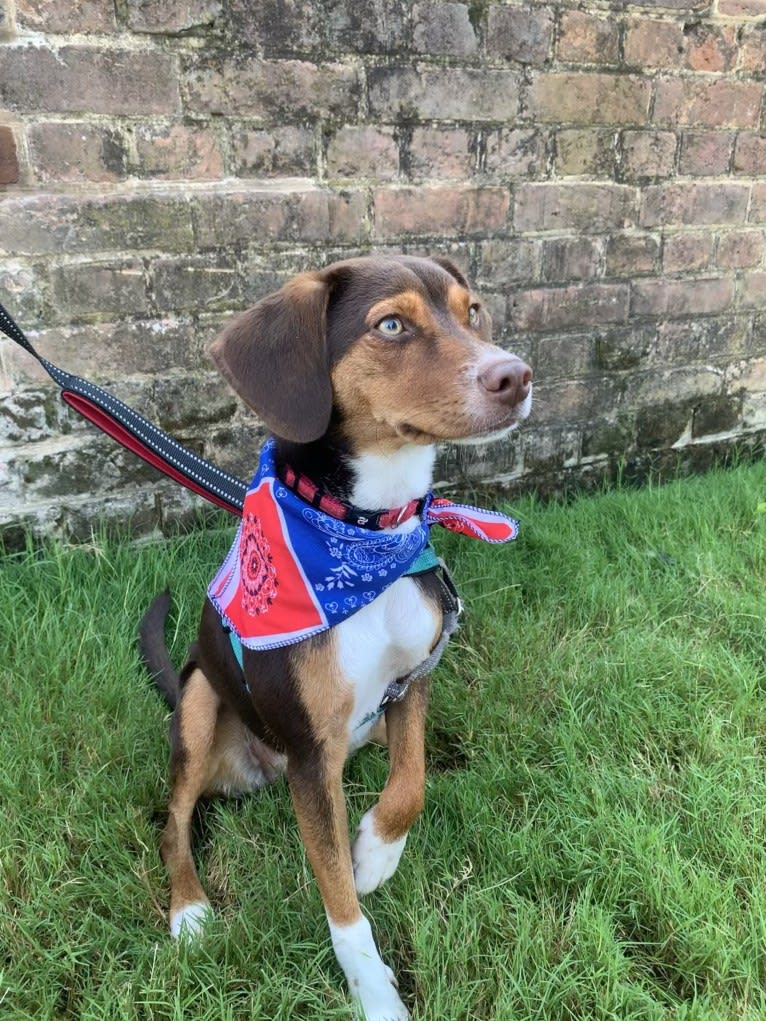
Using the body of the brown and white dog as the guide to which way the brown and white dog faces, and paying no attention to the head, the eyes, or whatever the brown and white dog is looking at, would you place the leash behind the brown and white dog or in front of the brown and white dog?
behind

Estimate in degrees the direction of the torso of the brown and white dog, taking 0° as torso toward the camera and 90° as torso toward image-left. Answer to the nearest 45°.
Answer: approximately 315°
